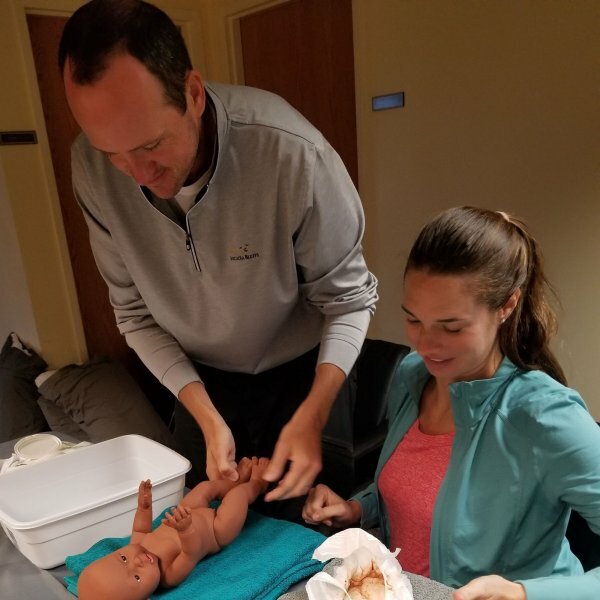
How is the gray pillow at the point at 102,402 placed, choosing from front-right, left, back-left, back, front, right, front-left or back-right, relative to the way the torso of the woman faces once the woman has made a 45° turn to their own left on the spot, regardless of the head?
back-right

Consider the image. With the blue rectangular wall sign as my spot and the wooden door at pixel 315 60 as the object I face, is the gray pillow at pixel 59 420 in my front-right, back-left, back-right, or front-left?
front-left

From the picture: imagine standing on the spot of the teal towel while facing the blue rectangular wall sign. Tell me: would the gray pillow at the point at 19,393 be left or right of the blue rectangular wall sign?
left

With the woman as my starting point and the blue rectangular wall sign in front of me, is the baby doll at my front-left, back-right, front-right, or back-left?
back-left

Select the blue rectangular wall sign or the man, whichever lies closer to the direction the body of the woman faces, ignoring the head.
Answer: the man

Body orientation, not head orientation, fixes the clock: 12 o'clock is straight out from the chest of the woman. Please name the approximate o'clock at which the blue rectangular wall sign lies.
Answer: The blue rectangular wall sign is roughly at 4 o'clock from the woman.

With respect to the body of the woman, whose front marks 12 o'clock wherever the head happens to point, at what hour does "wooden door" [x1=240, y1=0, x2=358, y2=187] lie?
The wooden door is roughly at 4 o'clock from the woman.

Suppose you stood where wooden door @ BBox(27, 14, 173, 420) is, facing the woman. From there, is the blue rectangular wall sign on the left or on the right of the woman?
left

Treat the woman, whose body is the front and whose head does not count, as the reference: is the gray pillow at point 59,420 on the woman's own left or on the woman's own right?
on the woman's own right

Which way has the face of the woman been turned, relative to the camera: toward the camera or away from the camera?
toward the camera

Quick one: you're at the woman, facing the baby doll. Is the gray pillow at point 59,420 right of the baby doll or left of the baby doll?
right

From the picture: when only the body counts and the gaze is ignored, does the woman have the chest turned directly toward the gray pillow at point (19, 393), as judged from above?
no

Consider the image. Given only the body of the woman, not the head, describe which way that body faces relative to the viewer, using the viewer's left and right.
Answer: facing the viewer and to the left of the viewer

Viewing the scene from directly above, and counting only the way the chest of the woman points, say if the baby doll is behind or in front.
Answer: in front
